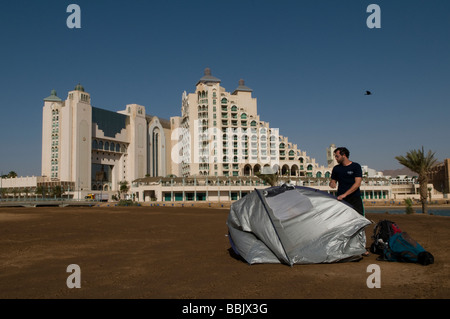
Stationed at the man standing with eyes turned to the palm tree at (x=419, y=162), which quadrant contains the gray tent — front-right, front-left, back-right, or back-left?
back-left

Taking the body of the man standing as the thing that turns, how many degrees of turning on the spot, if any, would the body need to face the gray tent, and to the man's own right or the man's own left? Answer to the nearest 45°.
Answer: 0° — they already face it

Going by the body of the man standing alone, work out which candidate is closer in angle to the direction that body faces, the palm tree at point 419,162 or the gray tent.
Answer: the gray tent

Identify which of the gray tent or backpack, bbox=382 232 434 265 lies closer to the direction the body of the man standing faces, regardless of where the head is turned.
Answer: the gray tent

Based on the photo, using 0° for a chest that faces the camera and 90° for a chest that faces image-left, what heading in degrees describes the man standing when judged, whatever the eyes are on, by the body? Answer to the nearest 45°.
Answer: approximately 45°

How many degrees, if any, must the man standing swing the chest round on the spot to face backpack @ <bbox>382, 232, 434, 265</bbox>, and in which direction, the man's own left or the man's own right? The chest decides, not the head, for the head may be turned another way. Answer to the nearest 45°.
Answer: approximately 90° to the man's own left

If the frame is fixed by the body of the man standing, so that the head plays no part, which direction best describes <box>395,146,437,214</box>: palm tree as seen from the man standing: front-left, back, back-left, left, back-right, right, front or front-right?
back-right
